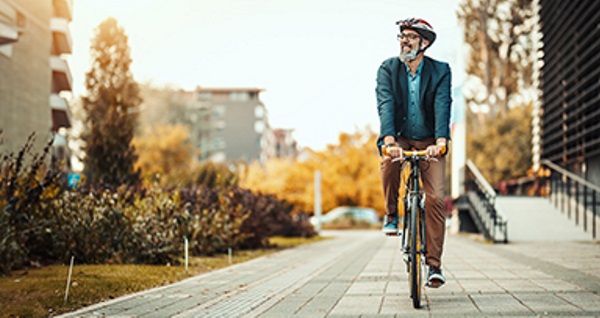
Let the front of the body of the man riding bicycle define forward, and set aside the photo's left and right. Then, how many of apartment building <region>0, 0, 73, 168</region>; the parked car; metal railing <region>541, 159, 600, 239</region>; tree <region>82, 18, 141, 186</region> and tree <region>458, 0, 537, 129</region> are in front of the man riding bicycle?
0

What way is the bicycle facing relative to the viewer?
toward the camera

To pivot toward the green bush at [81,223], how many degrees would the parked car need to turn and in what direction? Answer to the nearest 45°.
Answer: approximately 90° to its left

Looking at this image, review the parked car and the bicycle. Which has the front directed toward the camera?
the bicycle

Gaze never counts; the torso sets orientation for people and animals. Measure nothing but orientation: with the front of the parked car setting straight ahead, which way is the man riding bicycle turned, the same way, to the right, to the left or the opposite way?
to the left

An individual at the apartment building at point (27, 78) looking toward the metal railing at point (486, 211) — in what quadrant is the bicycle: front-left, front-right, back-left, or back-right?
front-right

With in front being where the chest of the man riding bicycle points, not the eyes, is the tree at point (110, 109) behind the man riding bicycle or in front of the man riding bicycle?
behind

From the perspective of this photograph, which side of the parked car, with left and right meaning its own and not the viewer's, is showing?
left

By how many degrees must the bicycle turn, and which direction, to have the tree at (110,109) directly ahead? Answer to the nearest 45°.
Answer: approximately 135° to its right

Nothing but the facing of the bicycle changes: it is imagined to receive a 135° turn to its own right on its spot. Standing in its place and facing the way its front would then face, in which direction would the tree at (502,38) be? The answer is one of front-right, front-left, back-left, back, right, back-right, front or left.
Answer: front-right

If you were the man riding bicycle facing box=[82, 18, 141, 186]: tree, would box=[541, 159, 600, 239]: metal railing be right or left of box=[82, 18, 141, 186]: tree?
right

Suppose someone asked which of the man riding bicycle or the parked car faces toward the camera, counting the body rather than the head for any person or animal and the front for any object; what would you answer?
the man riding bicycle

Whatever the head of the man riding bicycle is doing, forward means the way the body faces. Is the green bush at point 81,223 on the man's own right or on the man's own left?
on the man's own right

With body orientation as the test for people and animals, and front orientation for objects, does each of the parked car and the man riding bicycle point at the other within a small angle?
no

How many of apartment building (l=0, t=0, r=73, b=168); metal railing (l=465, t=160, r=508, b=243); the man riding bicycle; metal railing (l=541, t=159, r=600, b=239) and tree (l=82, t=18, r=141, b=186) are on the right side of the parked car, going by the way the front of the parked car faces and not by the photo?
0

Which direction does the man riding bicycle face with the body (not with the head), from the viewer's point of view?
toward the camera
